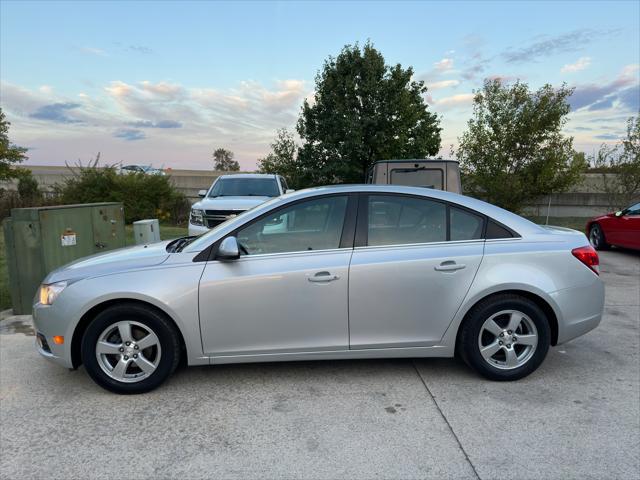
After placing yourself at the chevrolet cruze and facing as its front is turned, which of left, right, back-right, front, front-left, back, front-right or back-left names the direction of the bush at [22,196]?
front-right

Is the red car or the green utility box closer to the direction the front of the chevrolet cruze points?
the green utility box

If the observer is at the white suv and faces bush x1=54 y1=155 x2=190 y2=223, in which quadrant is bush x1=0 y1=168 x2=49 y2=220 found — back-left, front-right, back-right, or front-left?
front-left

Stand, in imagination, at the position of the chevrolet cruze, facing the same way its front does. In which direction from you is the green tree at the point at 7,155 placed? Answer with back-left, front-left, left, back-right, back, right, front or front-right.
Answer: front-right

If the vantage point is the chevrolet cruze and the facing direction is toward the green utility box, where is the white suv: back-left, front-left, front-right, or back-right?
front-right

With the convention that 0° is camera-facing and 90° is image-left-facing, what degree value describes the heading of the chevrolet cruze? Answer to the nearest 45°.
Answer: approximately 90°

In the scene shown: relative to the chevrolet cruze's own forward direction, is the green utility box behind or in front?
in front

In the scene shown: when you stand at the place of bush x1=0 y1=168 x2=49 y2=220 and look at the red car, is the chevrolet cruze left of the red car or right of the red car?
right

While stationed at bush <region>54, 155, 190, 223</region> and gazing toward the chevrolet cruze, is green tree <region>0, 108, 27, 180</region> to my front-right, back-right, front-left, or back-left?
back-right

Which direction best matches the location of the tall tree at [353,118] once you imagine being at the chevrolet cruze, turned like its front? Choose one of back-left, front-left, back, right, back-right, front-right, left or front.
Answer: right

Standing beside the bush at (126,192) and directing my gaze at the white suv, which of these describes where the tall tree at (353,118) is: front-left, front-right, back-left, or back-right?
front-left
